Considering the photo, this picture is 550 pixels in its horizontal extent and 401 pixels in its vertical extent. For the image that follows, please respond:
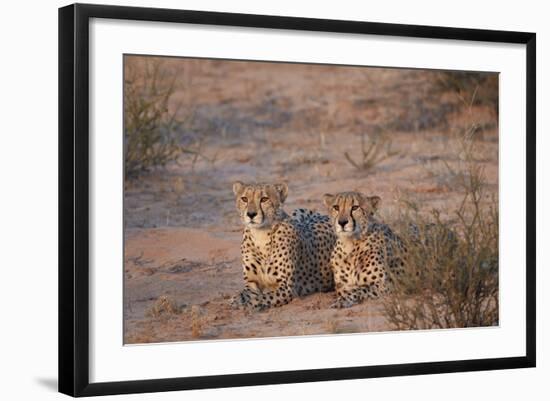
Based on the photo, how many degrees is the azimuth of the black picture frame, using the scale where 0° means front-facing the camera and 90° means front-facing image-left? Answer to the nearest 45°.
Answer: approximately 315°
